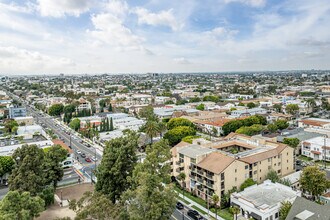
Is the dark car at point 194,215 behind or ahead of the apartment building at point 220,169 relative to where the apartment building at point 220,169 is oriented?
ahead

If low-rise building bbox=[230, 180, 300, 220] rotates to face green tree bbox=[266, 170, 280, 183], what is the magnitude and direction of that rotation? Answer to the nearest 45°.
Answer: approximately 135° to its right

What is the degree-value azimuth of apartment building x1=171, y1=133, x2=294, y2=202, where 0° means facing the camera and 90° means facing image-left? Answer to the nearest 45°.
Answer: approximately 45°

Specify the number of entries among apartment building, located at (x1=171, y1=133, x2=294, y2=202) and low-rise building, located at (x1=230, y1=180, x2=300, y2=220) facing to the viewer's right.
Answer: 0

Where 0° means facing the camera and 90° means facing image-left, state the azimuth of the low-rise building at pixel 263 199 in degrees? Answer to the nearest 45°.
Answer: approximately 45°

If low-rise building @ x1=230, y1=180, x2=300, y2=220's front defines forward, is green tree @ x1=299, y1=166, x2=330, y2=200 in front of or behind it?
behind

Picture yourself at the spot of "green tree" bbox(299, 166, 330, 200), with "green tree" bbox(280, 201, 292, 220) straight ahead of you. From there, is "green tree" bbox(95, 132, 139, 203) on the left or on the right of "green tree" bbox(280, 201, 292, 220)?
right

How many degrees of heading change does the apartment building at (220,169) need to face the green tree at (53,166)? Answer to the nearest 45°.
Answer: approximately 45° to its right
